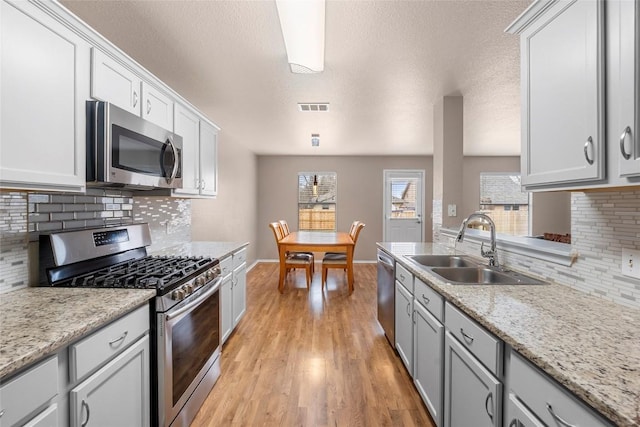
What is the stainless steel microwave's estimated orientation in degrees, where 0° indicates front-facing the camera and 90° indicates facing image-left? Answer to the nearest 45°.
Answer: approximately 315°

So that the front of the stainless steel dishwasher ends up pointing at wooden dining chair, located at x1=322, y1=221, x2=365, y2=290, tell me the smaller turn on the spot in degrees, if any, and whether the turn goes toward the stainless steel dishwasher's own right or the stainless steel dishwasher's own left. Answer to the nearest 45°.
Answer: approximately 45° to the stainless steel dishwasher's own right

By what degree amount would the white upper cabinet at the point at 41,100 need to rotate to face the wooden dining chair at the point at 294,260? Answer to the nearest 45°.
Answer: approximately 90° to its left

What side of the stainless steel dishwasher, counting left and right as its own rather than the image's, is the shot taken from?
left

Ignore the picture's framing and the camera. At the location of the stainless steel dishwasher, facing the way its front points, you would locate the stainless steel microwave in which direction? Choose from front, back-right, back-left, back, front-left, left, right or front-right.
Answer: front-left

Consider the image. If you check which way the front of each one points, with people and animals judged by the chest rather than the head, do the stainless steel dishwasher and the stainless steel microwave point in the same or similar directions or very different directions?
very different directions

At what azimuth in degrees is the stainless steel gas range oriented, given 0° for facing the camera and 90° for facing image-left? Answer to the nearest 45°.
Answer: approximately 315°
